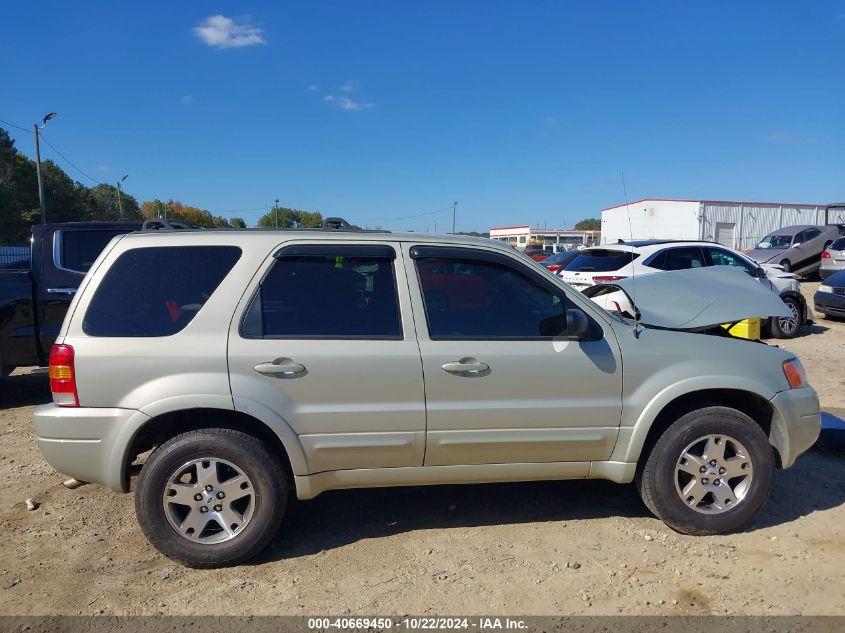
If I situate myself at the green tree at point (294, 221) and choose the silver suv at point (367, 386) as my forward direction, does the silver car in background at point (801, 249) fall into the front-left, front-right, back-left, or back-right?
front-left

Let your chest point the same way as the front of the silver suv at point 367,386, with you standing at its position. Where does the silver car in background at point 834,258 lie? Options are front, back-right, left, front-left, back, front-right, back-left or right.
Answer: front-left

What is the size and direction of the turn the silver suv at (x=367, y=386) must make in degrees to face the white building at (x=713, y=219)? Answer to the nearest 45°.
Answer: approximately 45° to its left

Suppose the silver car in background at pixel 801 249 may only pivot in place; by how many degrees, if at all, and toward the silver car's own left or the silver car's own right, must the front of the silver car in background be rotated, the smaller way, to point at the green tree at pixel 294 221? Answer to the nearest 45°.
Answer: approximately 45° to the silver car's own right

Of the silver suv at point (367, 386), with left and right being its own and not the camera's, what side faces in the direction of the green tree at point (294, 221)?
left

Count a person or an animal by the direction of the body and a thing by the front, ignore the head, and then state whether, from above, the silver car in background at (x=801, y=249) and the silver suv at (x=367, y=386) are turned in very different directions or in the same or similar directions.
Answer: very different directions

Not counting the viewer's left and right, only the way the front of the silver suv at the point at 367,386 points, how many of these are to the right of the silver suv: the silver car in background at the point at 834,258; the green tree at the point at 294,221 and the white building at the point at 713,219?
0

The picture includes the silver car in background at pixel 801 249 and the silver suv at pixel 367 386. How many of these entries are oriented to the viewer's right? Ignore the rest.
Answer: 1

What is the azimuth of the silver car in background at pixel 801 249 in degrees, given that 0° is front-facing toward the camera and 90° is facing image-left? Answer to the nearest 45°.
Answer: approximately 45°

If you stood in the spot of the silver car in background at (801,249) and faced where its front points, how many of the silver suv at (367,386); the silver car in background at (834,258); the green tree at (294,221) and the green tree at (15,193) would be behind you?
0

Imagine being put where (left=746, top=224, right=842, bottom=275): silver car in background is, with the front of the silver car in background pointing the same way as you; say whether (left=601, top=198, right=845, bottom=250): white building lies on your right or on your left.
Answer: on your right

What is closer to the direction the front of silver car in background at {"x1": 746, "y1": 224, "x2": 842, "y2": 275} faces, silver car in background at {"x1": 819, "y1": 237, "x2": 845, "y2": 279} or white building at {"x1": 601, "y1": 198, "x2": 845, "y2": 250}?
the silver car in background

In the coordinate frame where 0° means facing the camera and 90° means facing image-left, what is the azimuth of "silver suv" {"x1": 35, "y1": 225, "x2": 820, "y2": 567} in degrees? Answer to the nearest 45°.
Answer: approximately 270°
